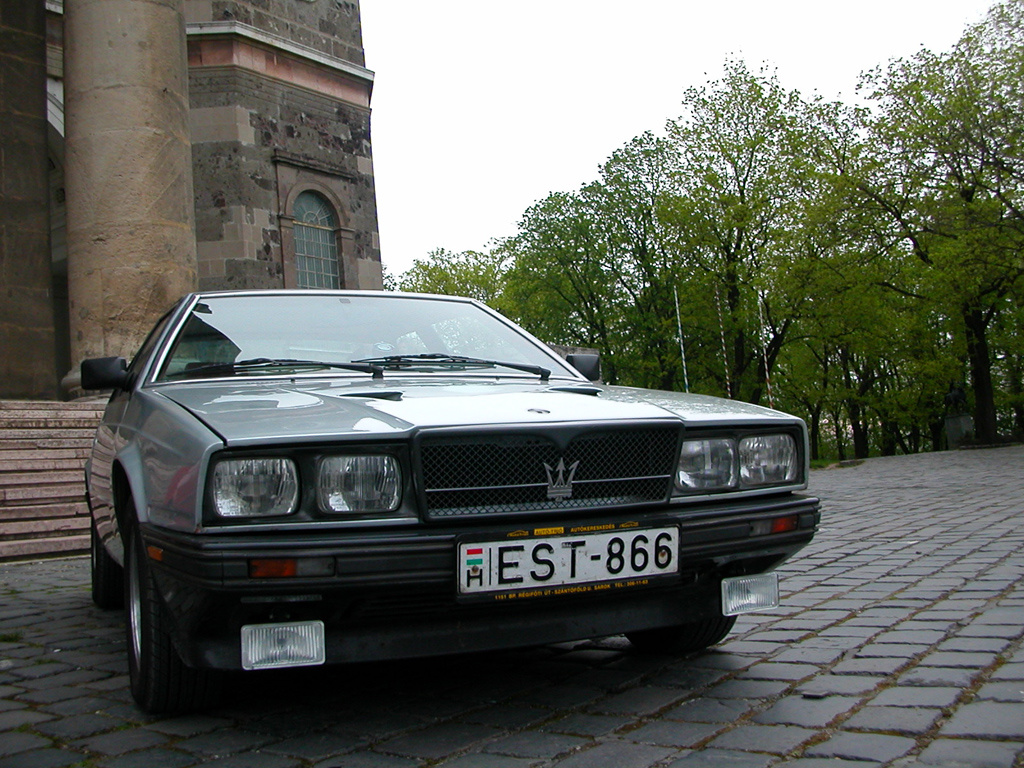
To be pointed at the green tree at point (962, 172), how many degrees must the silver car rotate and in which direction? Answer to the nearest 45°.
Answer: approximately 90° to its left

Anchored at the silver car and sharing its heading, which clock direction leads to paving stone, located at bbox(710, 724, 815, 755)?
The paving stone is roughly at 11 o'clock from the silver car.

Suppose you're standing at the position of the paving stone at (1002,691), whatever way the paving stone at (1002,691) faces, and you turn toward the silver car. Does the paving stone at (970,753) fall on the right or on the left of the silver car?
left

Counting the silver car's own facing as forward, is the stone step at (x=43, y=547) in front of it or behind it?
behind

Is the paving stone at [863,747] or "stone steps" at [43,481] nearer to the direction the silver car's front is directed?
the paving stone

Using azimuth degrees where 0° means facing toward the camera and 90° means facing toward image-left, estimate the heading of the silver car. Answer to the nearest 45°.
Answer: approximately 315°

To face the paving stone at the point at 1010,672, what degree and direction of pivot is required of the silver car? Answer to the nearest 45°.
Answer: approximately 45° to its left

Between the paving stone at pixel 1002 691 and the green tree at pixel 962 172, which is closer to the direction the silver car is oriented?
the paving stone
